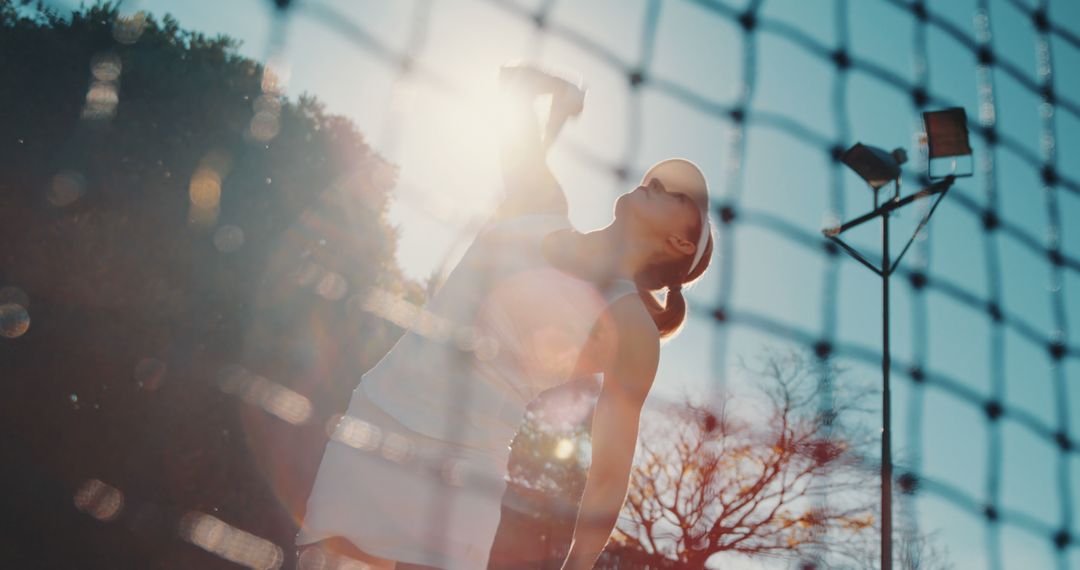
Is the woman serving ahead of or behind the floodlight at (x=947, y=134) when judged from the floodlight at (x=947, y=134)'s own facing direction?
ahead

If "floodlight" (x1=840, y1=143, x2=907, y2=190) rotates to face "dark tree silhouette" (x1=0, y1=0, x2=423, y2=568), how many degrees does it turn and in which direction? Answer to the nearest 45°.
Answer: approximately 45° to its right

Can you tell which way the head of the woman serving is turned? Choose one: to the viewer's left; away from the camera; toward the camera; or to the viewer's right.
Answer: to the viewer's left

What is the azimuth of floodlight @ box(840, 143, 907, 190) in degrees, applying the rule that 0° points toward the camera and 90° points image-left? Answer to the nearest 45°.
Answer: approximately 45°

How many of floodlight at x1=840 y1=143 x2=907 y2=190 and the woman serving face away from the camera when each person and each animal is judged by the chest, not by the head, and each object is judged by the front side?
0

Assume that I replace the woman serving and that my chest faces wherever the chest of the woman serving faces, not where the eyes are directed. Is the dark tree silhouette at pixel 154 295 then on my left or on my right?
on my right

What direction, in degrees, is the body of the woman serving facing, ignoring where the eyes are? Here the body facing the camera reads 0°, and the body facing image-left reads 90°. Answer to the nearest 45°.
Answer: approximately 45°
